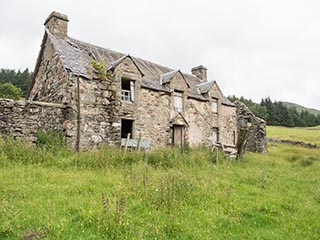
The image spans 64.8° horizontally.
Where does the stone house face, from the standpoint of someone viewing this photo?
facing the viewer and to the right of the viewer

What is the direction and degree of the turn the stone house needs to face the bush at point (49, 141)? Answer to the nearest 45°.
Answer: approximately 90° to its right
